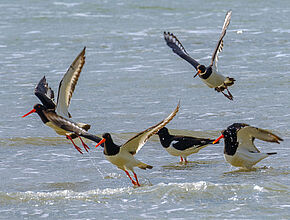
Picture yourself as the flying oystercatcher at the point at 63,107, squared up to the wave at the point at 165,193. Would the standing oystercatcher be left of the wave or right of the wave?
left

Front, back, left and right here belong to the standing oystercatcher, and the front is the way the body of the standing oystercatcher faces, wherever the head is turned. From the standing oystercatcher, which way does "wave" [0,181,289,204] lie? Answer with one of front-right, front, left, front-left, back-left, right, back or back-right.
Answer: left

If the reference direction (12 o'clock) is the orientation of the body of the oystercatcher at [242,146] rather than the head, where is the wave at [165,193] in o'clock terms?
The wave is roughly at 10 o'clock from the oystercatcher.

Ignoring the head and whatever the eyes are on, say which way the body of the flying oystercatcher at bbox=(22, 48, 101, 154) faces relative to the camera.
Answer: to the viewer's left

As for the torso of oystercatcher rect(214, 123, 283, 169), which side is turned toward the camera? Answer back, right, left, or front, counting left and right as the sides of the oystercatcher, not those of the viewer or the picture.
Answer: left

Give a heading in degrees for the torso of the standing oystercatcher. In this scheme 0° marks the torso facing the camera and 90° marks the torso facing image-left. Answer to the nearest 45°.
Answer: approximately 90°

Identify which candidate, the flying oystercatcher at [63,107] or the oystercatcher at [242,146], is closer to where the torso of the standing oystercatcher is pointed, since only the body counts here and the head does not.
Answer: the flying oystercatcher

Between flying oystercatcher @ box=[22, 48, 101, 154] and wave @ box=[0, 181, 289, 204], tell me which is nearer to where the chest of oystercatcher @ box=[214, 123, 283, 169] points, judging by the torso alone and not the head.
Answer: the flying oystercatcher
